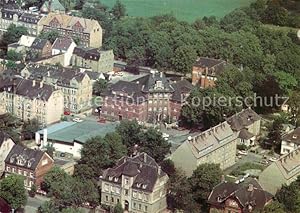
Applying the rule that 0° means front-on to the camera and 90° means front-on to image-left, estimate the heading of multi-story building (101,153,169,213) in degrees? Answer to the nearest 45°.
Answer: approximately 45°

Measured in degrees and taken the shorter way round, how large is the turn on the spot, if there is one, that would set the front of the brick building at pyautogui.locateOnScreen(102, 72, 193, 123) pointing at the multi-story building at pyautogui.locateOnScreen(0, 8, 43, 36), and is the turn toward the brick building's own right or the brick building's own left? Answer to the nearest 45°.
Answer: approximately 135° to the brick building's own right

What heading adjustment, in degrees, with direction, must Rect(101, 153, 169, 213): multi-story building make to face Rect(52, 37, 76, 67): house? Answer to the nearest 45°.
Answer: approximately 135° to its right

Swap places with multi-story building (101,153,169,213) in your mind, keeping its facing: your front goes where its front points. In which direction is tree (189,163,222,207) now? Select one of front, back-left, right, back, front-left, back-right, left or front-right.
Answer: back-left

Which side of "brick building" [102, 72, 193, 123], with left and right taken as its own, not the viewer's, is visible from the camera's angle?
front

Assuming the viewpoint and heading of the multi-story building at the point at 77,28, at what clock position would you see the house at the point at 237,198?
The house is roughly at 10 o'clock from the multi-story building.

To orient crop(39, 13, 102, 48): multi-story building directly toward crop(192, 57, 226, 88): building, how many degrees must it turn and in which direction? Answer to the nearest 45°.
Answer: approximately 90° to its left

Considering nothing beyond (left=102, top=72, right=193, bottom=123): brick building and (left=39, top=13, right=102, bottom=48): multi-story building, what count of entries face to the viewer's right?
0

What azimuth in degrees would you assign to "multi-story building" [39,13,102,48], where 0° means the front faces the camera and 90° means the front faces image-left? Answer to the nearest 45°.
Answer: approximately 45°
